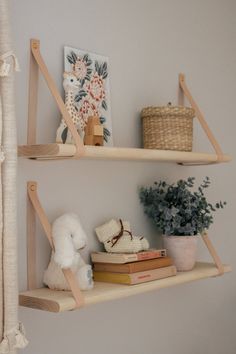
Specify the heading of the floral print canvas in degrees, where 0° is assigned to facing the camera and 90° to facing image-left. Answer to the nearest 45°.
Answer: approximately 315°
